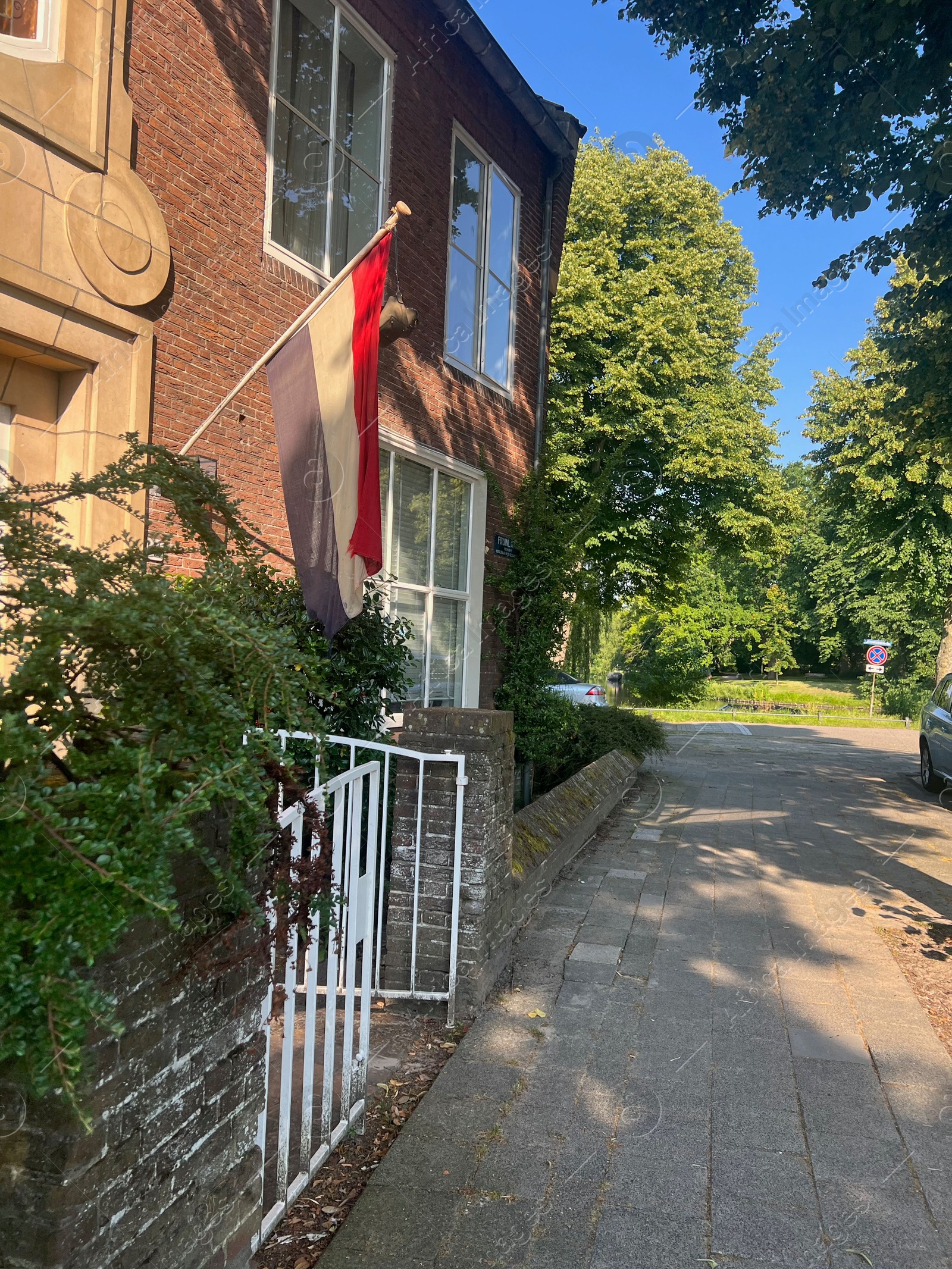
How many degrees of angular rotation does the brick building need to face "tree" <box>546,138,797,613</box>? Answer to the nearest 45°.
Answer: approximately 90° to its left

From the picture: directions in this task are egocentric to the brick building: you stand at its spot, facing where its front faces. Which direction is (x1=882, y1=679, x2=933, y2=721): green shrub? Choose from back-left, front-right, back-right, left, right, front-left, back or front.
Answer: left

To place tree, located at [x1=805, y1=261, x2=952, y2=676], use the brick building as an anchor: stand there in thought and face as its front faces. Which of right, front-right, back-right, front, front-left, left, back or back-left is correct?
left

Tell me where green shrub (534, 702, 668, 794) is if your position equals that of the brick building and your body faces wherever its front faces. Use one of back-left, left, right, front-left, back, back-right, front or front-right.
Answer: left

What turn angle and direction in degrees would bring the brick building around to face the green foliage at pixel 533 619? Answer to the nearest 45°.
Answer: approximately 90° to its left

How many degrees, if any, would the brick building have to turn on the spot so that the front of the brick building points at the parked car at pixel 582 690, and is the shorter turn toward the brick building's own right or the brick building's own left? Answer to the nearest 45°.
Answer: approximately 90° to the brick building's own left

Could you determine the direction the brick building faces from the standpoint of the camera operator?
facing the viewer and to the right of the viewer

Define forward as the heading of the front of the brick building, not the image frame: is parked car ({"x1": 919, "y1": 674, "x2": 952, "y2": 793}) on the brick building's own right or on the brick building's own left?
on the brick building's own left
